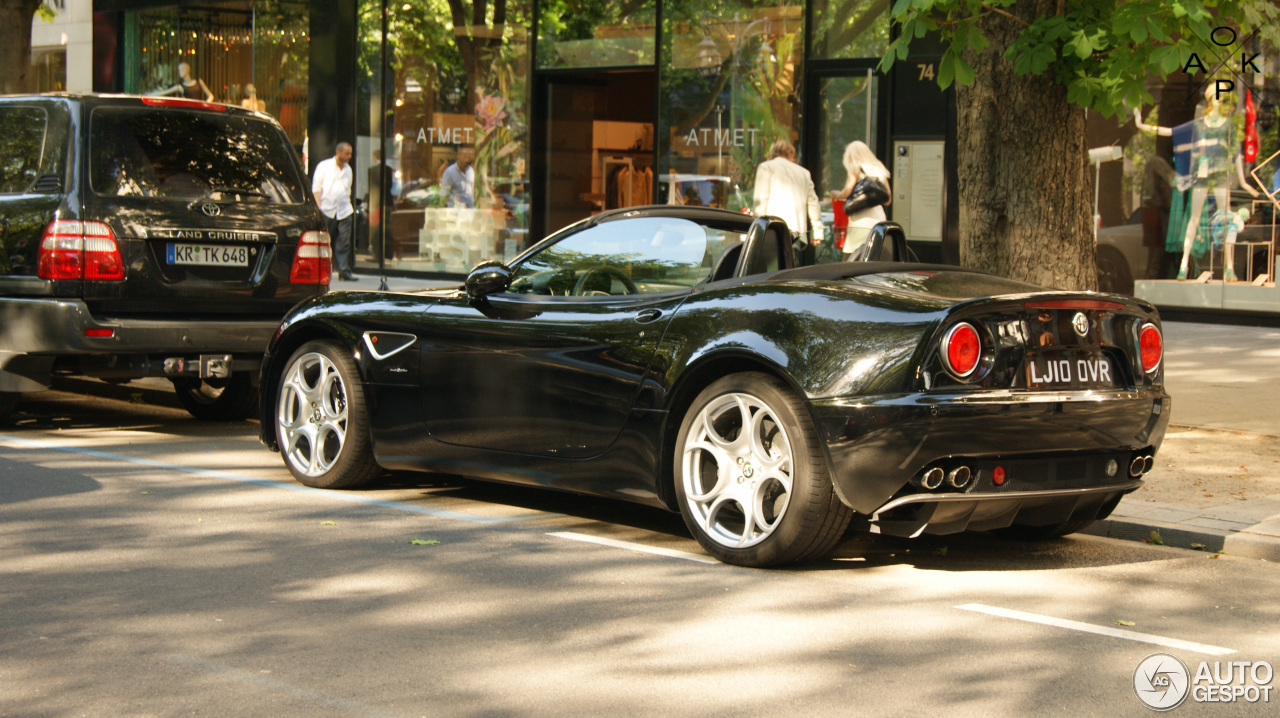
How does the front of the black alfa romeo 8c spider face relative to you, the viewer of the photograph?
facing away from the viewer and to the left of the viewer

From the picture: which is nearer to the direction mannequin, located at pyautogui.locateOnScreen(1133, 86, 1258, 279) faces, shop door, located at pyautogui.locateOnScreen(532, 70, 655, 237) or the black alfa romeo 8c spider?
the black alfa romeo 8c spider

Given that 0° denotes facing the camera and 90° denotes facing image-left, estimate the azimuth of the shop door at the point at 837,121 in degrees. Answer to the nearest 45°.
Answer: approximately 0°

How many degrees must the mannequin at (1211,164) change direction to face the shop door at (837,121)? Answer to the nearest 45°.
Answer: approximately 90° to its right

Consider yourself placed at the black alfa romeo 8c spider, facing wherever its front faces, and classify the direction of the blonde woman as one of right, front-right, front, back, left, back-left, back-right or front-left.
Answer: front-right

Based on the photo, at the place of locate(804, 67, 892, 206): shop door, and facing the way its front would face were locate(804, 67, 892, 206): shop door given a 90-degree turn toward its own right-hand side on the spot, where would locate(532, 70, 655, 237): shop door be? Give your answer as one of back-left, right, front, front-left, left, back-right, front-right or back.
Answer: front-right

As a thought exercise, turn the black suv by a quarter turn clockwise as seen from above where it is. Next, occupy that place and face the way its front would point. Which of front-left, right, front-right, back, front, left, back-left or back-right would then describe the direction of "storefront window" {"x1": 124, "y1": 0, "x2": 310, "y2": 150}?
front-left

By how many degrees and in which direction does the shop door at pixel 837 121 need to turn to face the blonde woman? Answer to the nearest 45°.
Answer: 0° — it already faces them

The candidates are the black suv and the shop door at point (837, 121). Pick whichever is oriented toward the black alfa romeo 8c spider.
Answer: the shop door

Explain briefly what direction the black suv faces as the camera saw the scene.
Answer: facing away from the viewer and to the left of the viewer

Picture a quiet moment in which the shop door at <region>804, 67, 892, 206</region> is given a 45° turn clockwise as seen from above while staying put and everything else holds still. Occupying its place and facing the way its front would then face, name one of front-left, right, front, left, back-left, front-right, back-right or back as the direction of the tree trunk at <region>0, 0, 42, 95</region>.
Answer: front-right

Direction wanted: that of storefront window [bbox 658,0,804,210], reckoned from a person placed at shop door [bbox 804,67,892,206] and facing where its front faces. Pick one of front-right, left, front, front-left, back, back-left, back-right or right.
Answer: back-right

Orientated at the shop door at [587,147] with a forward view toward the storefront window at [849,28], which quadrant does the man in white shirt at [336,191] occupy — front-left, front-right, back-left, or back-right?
back-right

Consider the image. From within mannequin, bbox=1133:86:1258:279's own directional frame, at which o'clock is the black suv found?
The black suv is roughly at 1 o'clock from the mannequin.
